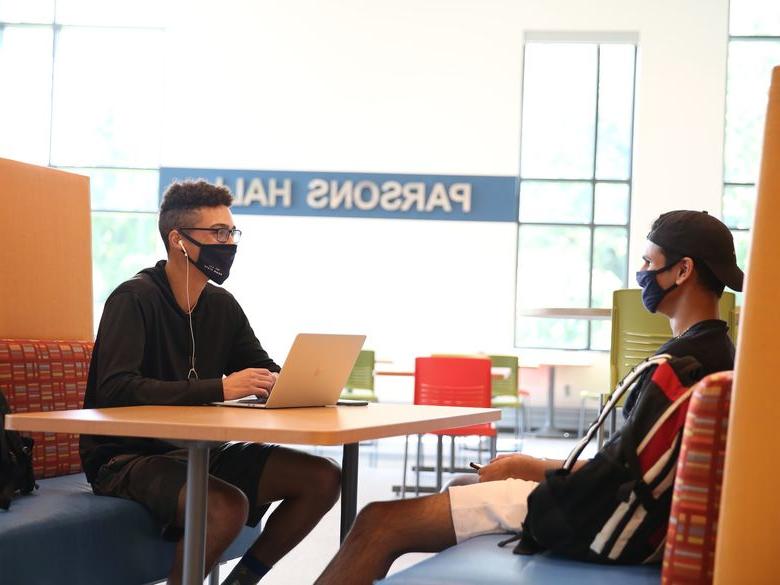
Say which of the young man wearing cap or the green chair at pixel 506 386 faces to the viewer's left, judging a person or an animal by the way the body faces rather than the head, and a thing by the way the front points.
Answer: the young man wearing cap

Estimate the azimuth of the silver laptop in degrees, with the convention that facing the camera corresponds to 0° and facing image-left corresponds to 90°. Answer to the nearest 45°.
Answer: approximately 135°

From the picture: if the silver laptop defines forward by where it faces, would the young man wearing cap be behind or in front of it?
behind

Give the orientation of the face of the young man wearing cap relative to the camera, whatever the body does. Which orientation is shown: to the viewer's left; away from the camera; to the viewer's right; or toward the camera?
to the viewer's left

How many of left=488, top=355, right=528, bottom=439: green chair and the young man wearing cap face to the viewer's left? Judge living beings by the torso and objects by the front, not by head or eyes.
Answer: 1

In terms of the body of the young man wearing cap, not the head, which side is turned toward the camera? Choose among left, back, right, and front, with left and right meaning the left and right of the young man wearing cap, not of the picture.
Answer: left

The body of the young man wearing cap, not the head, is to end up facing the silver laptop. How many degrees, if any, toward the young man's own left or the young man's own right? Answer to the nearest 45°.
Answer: approximately 45° to the young man's own right

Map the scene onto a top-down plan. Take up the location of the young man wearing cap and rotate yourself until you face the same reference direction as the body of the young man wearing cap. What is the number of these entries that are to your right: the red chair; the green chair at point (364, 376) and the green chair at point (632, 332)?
3

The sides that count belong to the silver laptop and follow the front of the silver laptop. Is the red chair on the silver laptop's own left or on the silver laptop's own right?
on the silver laptop's own right
